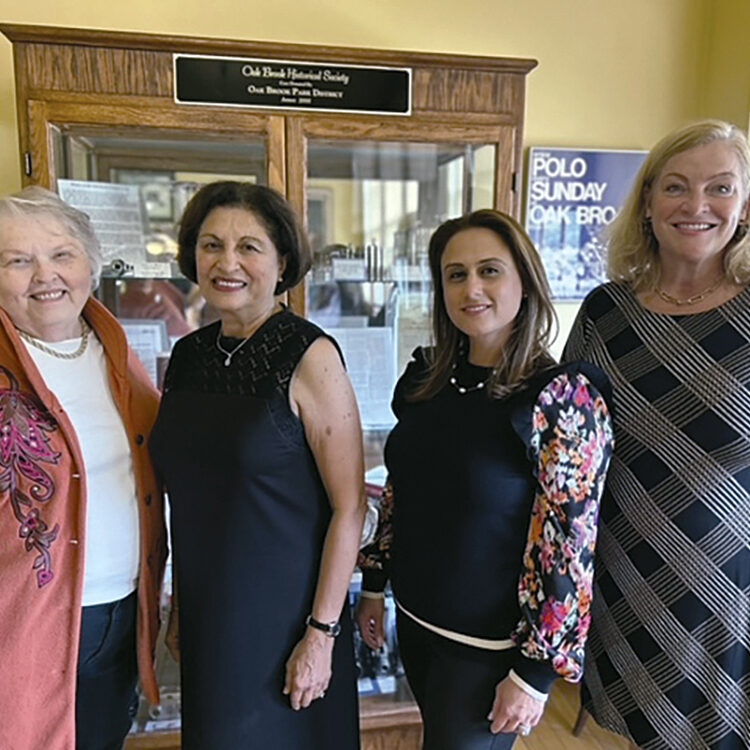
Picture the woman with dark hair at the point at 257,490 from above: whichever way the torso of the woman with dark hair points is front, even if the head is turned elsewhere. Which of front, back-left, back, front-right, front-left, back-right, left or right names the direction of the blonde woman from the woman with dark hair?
back-left

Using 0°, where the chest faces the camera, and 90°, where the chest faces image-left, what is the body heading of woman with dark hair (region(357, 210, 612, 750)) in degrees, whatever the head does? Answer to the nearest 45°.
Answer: approximately 45°

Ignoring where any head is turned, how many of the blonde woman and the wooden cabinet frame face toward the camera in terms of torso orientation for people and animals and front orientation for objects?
2
